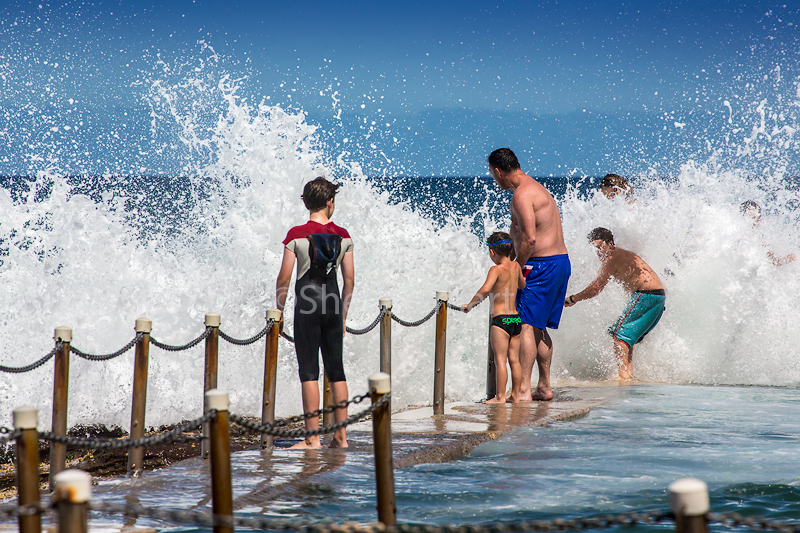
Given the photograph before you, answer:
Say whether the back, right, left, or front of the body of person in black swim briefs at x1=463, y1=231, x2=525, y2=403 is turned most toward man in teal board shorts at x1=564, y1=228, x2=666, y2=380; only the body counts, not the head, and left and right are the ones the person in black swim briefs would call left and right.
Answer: right

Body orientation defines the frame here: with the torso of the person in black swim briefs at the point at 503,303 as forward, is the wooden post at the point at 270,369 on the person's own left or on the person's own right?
on the person's own left

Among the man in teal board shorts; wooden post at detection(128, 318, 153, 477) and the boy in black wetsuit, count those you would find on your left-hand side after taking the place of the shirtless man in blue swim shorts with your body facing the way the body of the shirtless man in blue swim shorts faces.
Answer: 2

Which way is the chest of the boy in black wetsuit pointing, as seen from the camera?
away from the camera

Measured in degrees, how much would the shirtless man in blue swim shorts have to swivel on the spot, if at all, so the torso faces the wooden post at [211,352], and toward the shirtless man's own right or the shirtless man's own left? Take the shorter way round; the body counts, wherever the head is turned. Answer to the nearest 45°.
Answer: approximately 90° to the shirtless man's own left

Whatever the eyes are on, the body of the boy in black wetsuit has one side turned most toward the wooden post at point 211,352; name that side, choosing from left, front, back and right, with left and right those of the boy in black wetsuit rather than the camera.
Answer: left

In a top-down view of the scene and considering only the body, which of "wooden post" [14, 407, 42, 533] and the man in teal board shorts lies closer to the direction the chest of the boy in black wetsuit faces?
the man in teal board shorts

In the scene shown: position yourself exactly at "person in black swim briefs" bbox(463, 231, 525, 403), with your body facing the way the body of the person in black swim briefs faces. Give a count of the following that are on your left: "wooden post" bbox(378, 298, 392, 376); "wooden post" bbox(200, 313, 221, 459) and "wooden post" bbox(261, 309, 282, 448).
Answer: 3

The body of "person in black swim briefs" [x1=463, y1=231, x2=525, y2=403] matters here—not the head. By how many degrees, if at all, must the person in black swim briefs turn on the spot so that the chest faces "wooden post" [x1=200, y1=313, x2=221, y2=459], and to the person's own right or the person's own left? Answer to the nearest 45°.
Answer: approximately 90° to the person's own left

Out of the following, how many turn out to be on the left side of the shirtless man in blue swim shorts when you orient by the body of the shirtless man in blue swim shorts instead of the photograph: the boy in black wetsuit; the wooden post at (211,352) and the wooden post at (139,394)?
3

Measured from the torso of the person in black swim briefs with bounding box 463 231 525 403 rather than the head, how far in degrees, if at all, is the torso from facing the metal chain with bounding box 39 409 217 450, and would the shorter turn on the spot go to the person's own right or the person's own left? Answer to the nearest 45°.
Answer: approximately 135° to the person's own left

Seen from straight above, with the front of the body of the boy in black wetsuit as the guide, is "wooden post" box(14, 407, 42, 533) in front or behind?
behind

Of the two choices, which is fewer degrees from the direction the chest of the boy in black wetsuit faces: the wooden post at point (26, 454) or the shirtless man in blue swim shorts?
the shirtless man in blue swim shorts

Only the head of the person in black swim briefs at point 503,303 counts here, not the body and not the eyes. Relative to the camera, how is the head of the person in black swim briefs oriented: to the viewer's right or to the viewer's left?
to the viewer's left
